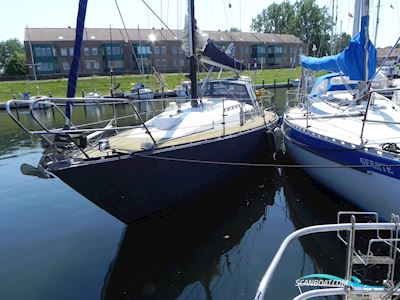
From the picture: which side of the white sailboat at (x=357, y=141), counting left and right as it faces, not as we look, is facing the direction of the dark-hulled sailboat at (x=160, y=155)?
right

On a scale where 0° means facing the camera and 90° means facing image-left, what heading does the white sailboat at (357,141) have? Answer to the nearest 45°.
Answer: approximately 315°

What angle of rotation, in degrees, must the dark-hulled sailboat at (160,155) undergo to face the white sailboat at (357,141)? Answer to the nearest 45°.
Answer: approximately 135° to its left

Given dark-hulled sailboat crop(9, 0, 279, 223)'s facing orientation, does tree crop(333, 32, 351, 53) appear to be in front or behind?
behind

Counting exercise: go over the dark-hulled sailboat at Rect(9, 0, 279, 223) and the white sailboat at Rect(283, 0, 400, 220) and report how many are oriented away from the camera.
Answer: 0

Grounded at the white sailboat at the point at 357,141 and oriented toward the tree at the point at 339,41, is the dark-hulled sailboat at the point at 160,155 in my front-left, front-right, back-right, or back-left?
back-left

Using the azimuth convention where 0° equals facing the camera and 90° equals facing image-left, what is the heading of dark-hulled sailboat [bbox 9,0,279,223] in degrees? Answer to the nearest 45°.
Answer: approximately 45°

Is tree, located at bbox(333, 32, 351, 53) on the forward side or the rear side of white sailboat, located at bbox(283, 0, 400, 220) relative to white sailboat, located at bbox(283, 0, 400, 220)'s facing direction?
on the rear side
